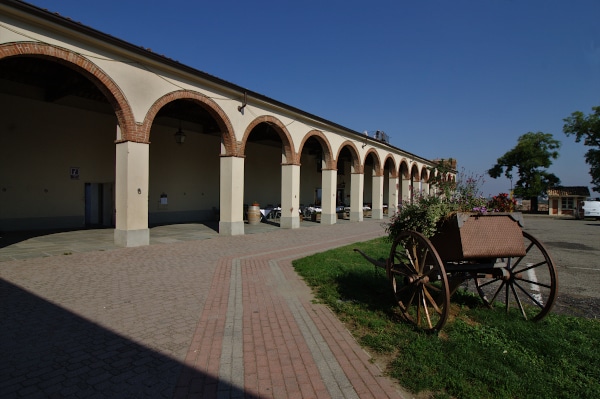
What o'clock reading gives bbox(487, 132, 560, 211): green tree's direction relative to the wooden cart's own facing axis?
The green tree is roughly at 2 o'clock from the wooden cart.

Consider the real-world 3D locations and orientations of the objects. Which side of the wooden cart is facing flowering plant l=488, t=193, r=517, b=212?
right

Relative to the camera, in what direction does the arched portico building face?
facing the viewer and to the right of the viewer

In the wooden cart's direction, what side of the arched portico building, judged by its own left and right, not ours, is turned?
front

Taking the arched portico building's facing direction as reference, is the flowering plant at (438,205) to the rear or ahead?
ahead

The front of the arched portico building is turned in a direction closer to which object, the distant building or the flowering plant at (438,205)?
the flowering plant

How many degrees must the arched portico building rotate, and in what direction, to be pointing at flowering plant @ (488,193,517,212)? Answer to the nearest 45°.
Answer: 0° — it already faces it

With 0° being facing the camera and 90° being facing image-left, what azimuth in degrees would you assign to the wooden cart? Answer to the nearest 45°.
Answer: approximately 135°
